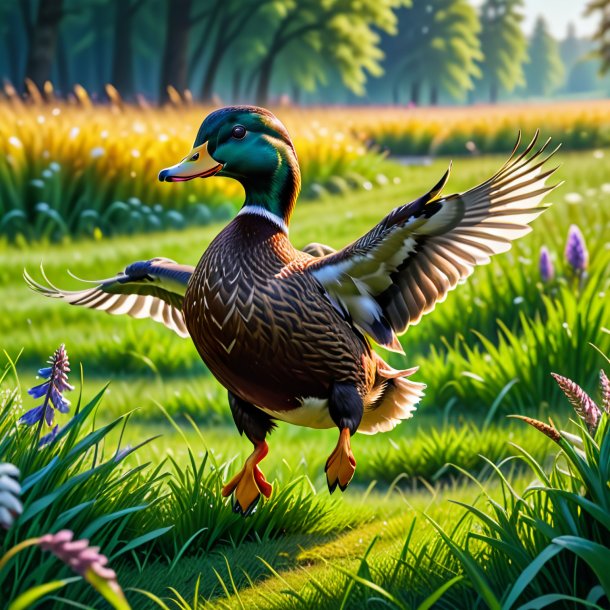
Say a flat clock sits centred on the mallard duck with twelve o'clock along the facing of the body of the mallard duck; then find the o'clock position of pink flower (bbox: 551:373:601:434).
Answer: The pink flower is roughly at 8 o'clock from the mallard duck.

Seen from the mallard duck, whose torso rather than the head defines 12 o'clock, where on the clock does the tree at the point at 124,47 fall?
The tree is roughly at 4 o'clock from the mallard duck.

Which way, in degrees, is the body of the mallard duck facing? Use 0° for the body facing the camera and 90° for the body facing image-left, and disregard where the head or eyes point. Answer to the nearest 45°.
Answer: approximately 45°

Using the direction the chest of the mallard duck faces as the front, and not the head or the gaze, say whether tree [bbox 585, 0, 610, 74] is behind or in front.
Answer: behind

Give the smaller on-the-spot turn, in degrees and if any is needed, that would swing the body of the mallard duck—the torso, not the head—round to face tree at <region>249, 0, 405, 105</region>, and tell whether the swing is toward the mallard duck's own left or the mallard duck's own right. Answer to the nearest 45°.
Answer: approximately 135° to the mallard duck's own right

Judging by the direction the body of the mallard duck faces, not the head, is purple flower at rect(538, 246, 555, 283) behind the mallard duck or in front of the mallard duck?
behind

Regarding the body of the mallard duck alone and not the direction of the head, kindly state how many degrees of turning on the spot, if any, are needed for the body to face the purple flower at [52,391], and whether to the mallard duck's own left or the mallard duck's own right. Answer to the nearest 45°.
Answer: approximately 45° to the mallard duck's own right

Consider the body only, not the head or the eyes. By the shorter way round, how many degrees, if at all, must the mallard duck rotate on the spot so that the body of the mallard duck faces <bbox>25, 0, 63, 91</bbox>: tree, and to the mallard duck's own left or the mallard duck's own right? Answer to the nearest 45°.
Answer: approximately 135° to the mallard duck's own right
